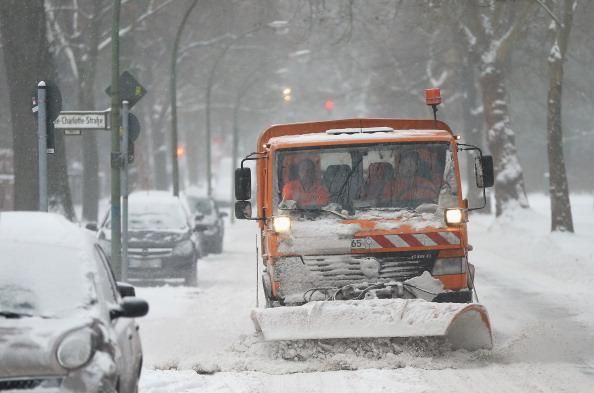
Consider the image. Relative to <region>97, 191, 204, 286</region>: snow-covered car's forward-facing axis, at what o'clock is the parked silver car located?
The parked silver car is roughly at 12 o'clock from the snow-covered car.

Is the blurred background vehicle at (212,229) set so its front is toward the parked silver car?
yes

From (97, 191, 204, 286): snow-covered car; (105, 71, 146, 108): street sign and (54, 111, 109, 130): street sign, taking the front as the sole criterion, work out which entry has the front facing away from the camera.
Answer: (105, 71, 146, 108): street sign

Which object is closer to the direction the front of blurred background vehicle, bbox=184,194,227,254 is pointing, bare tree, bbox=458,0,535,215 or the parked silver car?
the parked silver car

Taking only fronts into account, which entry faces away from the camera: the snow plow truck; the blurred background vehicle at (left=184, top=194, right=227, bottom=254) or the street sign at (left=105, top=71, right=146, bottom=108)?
the street sign

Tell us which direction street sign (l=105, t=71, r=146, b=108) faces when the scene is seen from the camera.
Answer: facing away from the viewer

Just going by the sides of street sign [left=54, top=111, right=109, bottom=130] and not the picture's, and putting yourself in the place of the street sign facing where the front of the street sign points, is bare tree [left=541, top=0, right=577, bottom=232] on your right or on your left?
on your left

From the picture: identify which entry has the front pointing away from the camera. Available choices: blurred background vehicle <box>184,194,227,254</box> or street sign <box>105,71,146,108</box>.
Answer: the street sign
